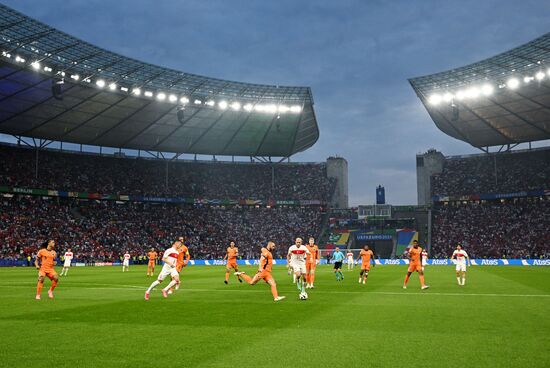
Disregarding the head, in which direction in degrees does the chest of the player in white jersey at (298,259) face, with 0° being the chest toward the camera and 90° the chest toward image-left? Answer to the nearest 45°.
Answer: approximately 0°

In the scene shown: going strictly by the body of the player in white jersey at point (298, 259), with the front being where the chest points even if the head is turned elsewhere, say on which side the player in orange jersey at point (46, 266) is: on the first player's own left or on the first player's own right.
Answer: on the first player's own right

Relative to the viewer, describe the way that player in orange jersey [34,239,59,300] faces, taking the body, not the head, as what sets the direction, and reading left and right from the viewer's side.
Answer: facing the viewer and to the right of the viewer

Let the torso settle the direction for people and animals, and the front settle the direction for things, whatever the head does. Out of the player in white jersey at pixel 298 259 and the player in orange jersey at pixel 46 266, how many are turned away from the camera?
0

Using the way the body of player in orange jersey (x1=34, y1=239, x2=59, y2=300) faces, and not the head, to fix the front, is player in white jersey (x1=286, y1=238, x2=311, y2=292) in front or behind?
in front

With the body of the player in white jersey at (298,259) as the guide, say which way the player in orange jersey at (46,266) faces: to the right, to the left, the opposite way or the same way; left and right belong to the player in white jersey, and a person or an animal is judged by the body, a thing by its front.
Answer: to the left
